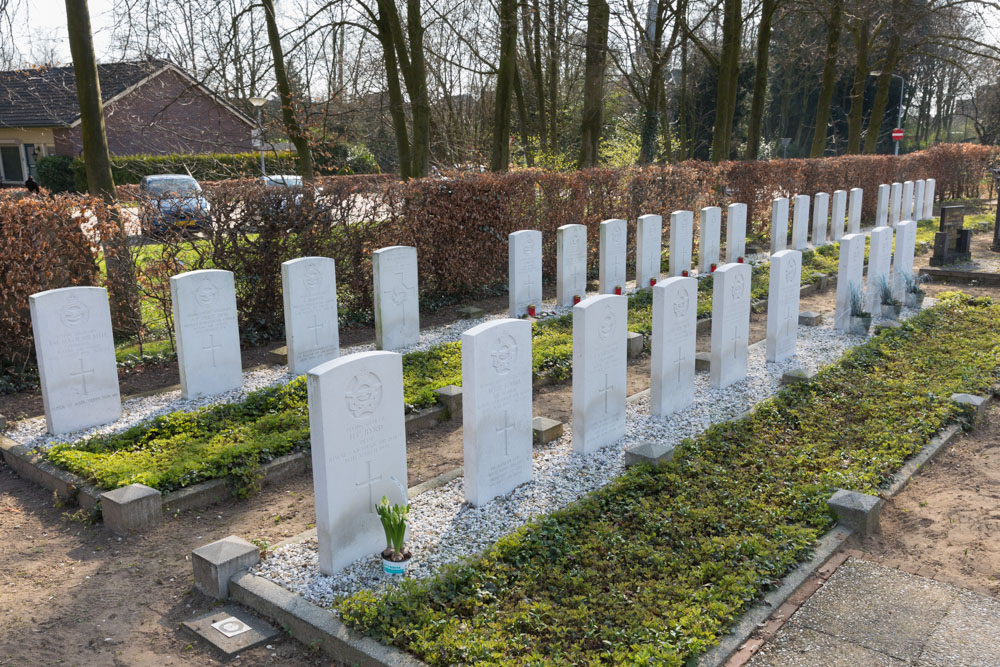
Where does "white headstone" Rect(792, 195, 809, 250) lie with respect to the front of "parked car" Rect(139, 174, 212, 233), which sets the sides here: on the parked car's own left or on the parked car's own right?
on the parked car's own left

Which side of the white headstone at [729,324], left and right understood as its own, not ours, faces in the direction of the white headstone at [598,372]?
right

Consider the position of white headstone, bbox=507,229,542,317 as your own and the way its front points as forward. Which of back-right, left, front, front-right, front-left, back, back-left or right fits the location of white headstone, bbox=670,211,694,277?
left

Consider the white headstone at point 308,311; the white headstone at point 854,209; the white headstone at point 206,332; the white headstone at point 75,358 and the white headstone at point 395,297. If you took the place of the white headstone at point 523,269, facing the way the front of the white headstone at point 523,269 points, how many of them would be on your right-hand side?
4

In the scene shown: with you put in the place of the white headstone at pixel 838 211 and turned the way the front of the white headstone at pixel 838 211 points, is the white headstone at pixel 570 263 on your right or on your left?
on your right

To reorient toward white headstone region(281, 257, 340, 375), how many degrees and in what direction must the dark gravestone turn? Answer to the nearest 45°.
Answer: approximately 45° to its right

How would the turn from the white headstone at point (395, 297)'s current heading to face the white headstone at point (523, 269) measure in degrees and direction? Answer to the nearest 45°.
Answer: approximately 90° to its left

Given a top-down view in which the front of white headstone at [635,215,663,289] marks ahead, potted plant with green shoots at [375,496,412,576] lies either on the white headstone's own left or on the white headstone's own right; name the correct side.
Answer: on the white headstone's own right

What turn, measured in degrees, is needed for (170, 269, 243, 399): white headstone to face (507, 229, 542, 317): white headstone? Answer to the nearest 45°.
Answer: approximately 90° to its left

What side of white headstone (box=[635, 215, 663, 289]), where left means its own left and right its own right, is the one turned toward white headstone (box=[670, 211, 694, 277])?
left

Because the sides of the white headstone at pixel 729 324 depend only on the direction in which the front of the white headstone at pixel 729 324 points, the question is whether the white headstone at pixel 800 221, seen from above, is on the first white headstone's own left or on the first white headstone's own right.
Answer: on the first white headstone's own left

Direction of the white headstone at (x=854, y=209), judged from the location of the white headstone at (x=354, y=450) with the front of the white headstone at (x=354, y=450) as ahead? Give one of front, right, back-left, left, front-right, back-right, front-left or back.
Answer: left

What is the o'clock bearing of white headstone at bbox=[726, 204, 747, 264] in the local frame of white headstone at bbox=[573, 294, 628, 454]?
white headstone at bbox=[726, 204, 747, 264] is roughly at 8 o'clock from white headstone at bbox=[573, 294, 628, 454].

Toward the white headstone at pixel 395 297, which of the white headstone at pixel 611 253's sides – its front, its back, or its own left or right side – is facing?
right
